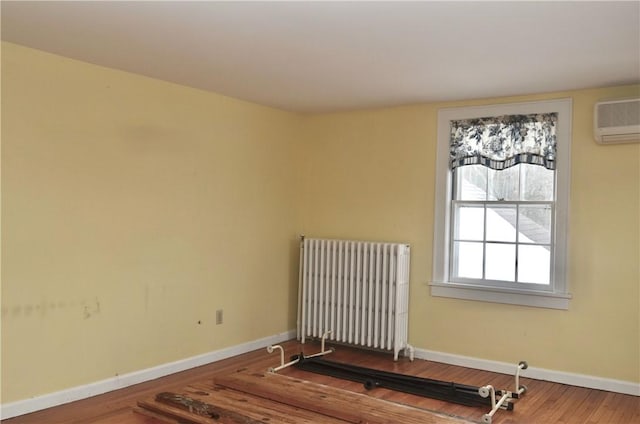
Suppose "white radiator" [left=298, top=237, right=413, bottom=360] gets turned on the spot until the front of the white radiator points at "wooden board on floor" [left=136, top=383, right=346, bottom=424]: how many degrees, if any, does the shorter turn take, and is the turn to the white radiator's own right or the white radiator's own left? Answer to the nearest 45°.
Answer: approximately 45° to the white radiator's own left

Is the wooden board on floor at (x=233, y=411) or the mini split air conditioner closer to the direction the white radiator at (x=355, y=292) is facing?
the wooden board on floor

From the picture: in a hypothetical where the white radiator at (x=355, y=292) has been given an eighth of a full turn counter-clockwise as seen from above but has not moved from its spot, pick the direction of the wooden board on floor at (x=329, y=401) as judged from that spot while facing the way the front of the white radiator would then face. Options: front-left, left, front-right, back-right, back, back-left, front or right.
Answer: front

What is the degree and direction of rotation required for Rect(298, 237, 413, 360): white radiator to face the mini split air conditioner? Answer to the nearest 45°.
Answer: approximately 90° to its left

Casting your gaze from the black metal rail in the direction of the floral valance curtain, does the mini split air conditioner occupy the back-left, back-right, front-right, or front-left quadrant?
front-right

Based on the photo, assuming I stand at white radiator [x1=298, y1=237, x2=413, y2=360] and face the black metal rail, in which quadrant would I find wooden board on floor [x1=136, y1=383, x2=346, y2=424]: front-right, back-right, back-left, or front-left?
front-right

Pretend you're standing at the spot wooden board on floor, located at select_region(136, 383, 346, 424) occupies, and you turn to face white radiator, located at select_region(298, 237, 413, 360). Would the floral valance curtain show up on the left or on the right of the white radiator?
right

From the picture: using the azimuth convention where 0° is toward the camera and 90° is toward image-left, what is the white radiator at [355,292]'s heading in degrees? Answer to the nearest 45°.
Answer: approximately 45°
